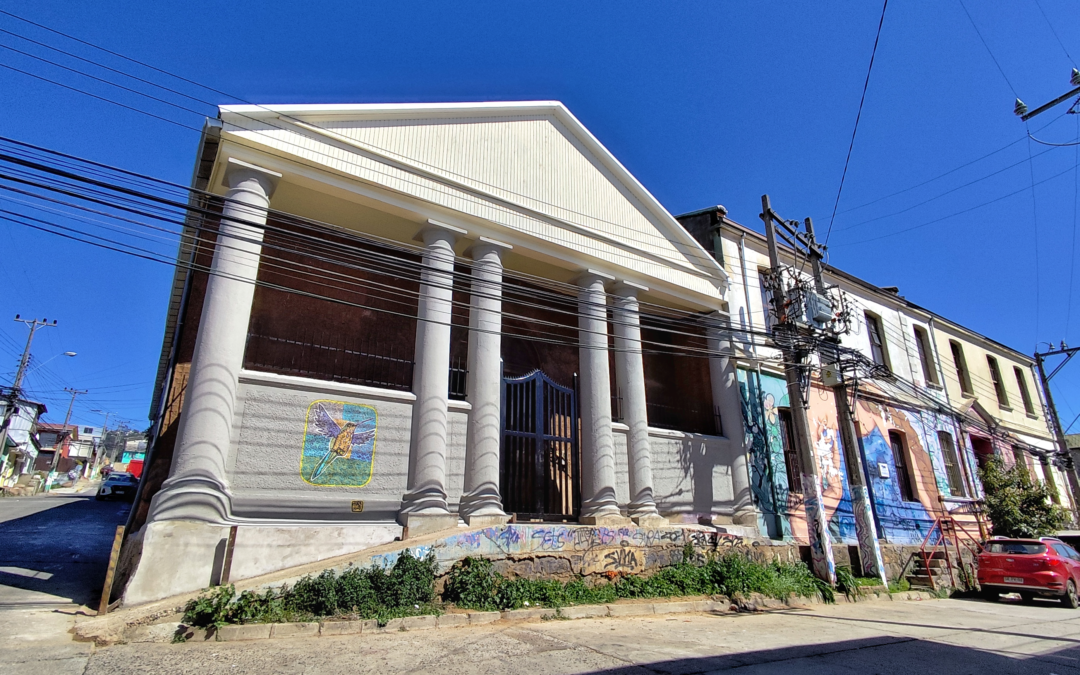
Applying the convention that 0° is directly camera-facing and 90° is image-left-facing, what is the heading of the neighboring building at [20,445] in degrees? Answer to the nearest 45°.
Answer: approximately 315°

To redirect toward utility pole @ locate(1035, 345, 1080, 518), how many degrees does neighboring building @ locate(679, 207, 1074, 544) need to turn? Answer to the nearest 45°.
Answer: approximately 90° to its left

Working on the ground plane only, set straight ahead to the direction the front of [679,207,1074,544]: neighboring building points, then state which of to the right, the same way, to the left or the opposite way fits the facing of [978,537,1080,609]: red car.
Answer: to the left

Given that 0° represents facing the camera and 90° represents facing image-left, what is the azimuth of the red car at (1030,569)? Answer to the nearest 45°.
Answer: approximately 225°

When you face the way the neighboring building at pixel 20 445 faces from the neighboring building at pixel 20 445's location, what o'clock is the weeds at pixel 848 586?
The weeds is roughly at 1 o'clock from the neighboring building.

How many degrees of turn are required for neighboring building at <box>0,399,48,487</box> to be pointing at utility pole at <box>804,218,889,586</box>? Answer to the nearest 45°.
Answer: approximately 45° to its right

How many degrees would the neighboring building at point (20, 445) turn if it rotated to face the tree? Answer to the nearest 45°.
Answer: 0° — it already faces it

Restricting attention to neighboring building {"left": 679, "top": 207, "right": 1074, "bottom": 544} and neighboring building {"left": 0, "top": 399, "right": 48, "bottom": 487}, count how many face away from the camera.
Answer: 0

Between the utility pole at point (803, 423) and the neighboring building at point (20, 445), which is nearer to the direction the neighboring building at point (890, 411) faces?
the utility pole
